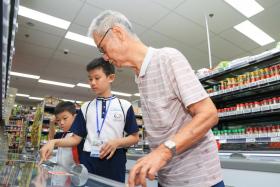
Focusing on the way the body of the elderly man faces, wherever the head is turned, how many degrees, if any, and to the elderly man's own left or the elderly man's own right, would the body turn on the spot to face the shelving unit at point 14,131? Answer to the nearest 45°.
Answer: approximately 45° to the elderly man's own right

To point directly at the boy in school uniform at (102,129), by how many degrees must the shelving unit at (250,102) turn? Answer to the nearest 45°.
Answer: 0° — it already faces them

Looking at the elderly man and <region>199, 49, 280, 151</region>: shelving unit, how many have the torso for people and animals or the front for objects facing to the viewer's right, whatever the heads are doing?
0

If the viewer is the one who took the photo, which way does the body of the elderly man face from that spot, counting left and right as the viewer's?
facing to the left of the viewer

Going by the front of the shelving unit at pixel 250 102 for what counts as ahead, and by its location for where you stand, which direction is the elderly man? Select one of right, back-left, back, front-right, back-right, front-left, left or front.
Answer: front-left

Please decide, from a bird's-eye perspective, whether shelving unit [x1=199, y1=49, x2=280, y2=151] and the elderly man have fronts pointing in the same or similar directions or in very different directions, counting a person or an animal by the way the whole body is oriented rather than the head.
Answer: same or similar directions

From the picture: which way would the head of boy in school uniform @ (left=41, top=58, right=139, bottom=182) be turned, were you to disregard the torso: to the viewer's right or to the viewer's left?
to the viewer's left

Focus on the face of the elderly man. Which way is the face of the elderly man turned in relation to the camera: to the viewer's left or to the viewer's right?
to the viewer's left

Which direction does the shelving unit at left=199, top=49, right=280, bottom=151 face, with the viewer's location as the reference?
facing the viewer and to the left of the viewer

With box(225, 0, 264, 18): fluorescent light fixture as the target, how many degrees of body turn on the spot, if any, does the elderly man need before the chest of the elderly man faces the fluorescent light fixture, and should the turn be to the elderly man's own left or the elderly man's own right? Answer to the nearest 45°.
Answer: approximately 135° to the elderly man's own right
